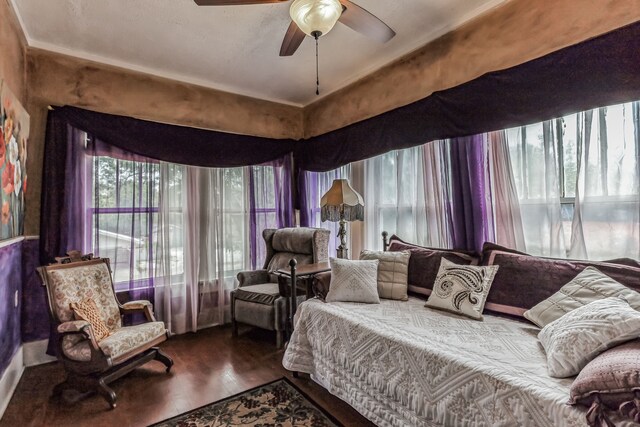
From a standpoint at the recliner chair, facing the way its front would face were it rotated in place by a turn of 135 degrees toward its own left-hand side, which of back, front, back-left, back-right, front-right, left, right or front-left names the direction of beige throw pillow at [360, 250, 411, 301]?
front-right

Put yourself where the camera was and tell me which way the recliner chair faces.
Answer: facing the viewer and to the left of the viewer

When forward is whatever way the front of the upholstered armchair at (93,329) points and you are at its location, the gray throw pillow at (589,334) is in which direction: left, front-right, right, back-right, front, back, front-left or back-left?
front

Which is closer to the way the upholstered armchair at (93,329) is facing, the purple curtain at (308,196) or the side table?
the side table

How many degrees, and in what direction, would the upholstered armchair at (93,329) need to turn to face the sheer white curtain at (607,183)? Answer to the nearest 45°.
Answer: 0° — it already faces it

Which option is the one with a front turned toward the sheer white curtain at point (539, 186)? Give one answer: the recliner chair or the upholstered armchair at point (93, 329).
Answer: the upholstered armchair

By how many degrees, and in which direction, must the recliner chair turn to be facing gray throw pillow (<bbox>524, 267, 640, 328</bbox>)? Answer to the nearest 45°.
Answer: approximately 90° to its left

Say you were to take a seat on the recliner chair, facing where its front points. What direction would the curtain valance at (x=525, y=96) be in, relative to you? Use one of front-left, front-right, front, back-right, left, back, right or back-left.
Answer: left

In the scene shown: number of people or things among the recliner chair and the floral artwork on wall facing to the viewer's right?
1

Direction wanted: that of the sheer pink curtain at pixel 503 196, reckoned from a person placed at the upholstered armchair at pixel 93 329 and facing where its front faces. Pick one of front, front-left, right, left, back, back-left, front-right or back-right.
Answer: front

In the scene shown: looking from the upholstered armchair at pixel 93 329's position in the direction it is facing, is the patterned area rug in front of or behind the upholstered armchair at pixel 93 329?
in front

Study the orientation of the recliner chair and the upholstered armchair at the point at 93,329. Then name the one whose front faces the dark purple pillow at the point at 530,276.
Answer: the upholstered armchair

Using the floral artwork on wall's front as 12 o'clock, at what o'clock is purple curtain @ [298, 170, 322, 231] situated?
The purple curtain is roughly at 12 o'clock from the floral artwork on wall.

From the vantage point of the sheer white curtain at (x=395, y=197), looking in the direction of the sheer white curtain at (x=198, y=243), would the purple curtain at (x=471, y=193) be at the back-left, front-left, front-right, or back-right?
back-left

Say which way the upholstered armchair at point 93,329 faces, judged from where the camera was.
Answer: facing the viewer and to the right of the viewer

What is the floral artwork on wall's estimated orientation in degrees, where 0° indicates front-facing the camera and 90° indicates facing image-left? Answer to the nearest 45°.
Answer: approximately 270°
